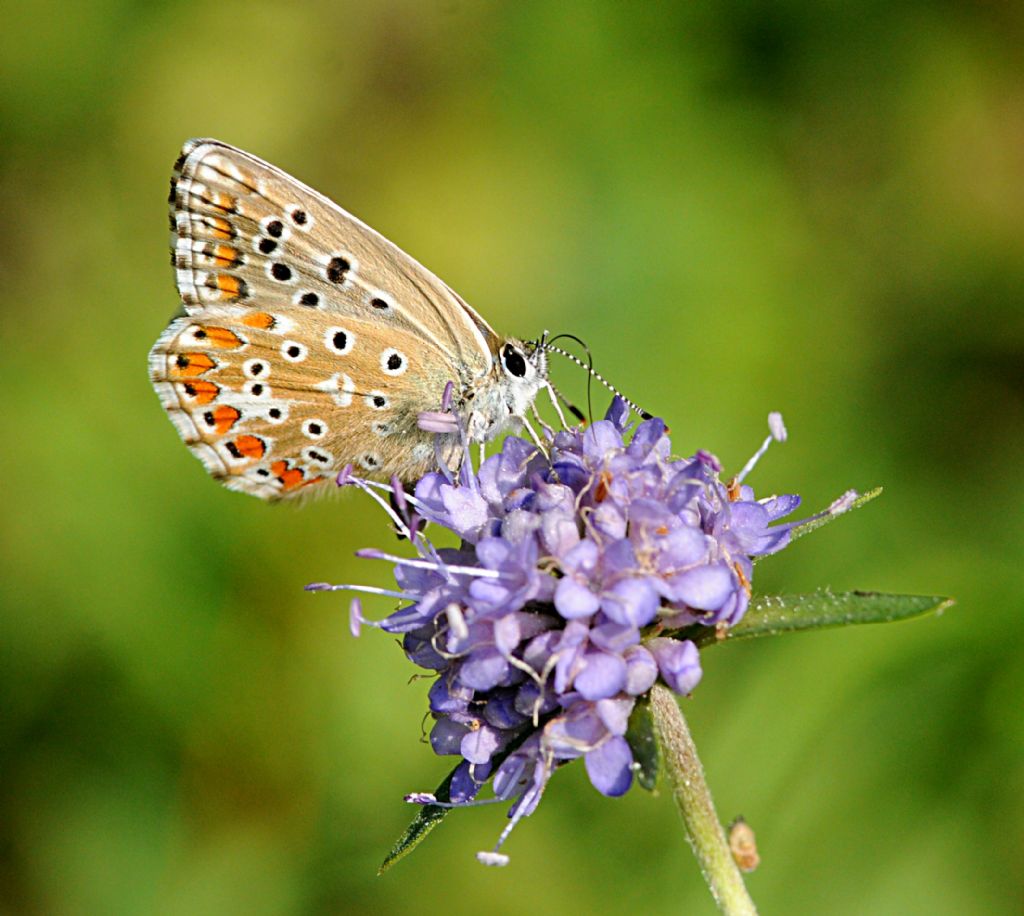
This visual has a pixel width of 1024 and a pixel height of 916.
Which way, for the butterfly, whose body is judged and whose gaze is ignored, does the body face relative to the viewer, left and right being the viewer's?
facing to the right of the viewer
